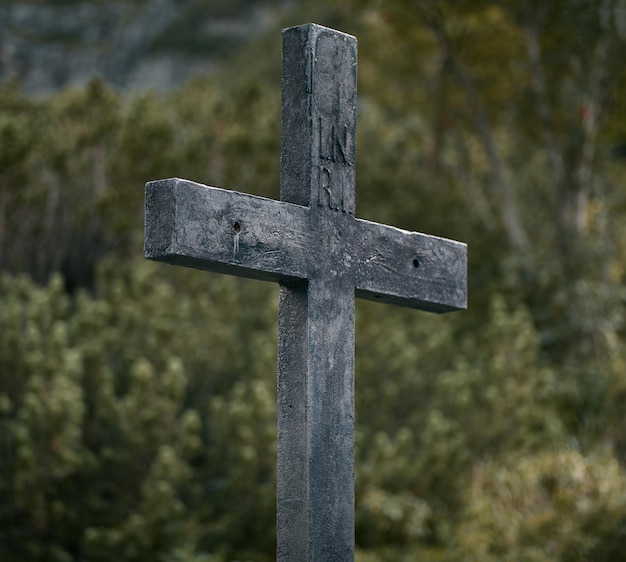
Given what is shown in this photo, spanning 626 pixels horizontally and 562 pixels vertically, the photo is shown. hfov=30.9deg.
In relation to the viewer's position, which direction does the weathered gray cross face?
facing the viewer and to the right of the viewer
